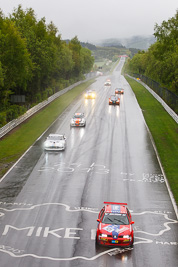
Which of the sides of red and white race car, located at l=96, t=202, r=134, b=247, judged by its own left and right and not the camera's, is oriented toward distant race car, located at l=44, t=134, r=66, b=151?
back

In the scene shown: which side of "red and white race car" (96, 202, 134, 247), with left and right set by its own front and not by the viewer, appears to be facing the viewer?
front

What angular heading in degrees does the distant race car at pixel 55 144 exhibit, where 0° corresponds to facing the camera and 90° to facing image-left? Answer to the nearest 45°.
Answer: approximately 0°

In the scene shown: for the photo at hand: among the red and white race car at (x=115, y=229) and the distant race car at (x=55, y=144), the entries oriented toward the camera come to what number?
2

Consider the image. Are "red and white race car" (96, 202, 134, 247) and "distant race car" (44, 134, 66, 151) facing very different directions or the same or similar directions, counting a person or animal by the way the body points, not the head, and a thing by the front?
same or similar directions

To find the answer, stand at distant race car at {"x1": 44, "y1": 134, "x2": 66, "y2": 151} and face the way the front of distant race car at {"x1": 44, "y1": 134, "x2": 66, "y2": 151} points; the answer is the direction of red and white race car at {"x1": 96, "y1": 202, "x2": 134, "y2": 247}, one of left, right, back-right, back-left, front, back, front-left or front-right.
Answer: front
